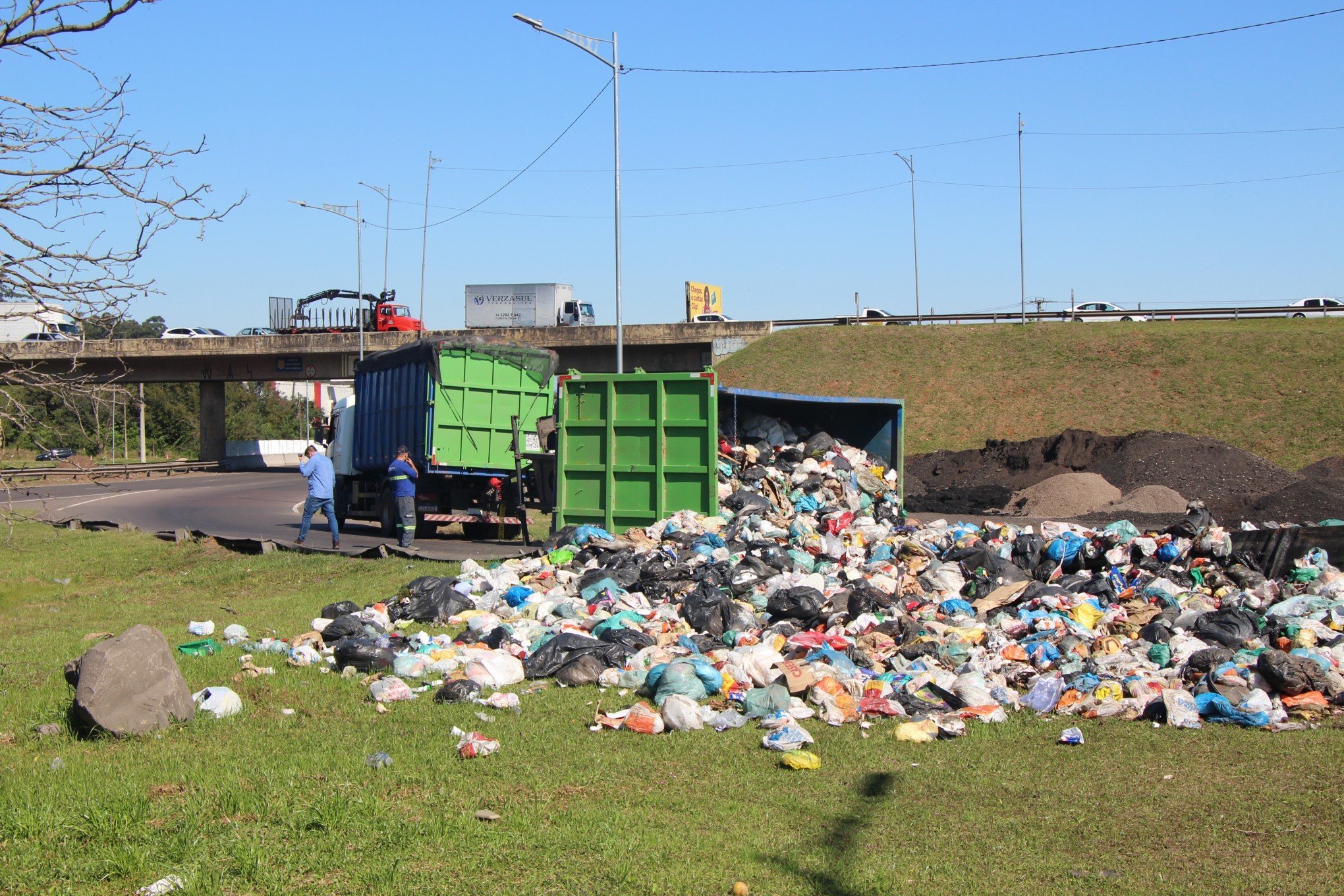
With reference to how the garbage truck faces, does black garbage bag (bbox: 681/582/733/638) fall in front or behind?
behind

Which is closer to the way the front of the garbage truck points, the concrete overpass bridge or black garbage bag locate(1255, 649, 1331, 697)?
the concrete overpass bridge

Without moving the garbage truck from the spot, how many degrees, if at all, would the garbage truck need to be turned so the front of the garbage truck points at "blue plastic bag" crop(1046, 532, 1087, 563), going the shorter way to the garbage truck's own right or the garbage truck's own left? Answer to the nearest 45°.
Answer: approximately 180°

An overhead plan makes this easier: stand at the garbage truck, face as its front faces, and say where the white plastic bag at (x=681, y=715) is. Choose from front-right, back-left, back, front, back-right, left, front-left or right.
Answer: back-left

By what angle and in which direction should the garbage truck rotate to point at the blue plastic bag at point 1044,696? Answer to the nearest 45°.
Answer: approximately 135° to its left

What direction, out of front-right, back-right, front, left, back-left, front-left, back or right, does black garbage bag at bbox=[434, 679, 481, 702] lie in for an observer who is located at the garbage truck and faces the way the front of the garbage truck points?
back-left

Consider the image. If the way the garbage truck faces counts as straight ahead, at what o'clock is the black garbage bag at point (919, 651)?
The black garbage bag is roughly at 7 o'clock from the garbage truck.

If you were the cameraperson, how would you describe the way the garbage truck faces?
facing away from the viewer and to the left of the viewer

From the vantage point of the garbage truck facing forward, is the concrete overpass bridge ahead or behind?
ahead
